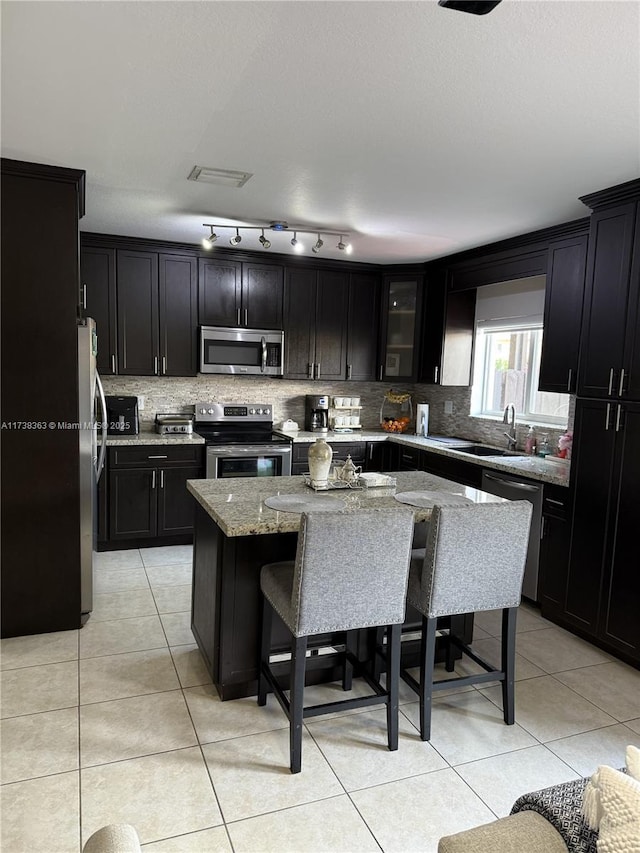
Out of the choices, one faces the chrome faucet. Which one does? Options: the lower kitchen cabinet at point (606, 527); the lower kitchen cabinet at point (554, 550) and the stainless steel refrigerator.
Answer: the stainless steel refrigerator

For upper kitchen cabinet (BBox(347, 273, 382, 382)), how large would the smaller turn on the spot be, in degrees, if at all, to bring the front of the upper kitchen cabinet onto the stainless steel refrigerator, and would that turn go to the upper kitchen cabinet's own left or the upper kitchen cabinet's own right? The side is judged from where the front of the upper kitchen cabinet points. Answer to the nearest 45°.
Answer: approximately 45° to the upper kitchen cabinet's own right

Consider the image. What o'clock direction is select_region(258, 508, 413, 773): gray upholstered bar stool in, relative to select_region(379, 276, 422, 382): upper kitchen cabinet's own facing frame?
The gray upholstered bar stool is roughly at 12 o'clock from the upper kitchen cabinet.

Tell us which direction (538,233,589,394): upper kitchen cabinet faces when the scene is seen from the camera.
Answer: facing the viewer and to the left of the viewer

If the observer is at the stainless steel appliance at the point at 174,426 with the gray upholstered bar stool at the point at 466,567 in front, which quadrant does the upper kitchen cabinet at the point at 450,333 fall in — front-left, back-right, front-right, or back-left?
front-left

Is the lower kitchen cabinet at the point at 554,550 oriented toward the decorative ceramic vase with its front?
yes

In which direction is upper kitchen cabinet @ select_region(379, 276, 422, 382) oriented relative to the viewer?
toward the camera

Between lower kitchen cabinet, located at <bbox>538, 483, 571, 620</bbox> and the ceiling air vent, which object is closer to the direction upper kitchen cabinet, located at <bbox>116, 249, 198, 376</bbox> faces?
the ceiling air vent

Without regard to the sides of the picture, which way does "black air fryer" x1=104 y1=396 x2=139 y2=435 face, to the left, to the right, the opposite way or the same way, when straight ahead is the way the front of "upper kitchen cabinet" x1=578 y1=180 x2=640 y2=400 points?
to the left

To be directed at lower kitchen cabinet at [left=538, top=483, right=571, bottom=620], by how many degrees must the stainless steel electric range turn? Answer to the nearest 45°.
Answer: approximately 45° to its left

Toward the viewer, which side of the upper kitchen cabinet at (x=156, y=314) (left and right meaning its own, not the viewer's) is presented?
front

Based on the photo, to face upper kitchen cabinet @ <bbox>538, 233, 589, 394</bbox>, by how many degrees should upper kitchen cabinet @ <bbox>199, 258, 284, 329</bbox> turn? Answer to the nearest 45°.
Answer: approximately 45° to its left

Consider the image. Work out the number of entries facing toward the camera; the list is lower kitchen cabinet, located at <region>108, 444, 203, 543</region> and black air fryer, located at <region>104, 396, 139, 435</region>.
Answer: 2

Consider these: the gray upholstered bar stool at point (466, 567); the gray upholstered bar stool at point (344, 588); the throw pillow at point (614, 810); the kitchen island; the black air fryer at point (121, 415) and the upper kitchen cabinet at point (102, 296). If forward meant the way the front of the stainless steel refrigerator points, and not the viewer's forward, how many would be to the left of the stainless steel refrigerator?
2

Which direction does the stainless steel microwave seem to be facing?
toward the camera

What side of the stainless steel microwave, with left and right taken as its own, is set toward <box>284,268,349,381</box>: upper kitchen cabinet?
left

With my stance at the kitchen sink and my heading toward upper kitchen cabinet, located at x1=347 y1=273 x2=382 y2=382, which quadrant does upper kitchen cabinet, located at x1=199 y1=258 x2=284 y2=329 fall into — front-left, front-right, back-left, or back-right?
front-left
